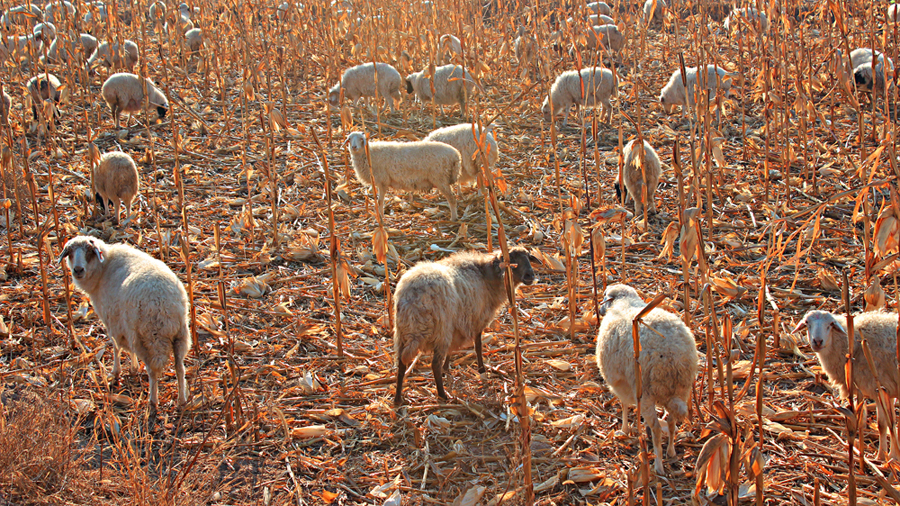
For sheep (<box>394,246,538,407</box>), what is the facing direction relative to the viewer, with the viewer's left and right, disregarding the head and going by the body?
facing away from the viewer and to the right of the viewer

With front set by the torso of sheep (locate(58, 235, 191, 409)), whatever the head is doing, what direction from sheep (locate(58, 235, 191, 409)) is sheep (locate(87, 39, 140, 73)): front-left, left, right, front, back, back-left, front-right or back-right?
front-right

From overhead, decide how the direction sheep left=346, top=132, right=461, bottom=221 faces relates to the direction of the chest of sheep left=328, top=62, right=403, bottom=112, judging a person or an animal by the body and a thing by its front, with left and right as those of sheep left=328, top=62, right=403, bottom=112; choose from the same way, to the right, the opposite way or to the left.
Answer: the same way

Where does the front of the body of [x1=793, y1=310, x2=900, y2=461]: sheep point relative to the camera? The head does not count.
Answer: to the viewer's left

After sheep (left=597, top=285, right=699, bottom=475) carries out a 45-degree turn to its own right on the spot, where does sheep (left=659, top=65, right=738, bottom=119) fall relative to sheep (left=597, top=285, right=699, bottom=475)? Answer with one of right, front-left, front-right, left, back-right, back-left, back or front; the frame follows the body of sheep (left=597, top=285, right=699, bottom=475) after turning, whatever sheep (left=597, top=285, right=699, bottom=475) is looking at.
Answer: front

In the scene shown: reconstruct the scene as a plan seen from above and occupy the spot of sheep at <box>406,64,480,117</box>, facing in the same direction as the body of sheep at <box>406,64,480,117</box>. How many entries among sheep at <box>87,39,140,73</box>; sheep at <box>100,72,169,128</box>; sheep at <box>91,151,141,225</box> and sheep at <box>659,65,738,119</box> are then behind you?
1

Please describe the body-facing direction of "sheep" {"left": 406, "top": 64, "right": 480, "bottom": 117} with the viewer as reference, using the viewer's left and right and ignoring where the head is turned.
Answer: facing to the left of the viewer

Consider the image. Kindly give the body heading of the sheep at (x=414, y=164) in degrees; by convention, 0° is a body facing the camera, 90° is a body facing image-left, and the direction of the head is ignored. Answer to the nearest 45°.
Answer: approximately 90°

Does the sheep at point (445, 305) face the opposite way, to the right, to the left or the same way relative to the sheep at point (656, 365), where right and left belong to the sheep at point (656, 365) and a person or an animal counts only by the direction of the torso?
to the right

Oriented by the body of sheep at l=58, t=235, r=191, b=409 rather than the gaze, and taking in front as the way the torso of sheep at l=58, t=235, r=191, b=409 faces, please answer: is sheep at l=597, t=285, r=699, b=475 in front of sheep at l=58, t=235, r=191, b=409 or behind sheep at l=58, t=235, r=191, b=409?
behind

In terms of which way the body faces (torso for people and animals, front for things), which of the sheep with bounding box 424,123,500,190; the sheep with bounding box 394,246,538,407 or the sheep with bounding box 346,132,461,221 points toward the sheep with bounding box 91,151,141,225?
the sheep with bounding box 346,132,461,221

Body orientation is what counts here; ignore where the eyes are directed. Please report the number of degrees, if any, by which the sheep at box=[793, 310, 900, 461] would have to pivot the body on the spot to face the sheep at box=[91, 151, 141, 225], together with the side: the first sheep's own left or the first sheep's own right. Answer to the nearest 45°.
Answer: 0° — it already faces it

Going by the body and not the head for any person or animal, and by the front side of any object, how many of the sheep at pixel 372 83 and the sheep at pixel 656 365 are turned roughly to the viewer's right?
0
